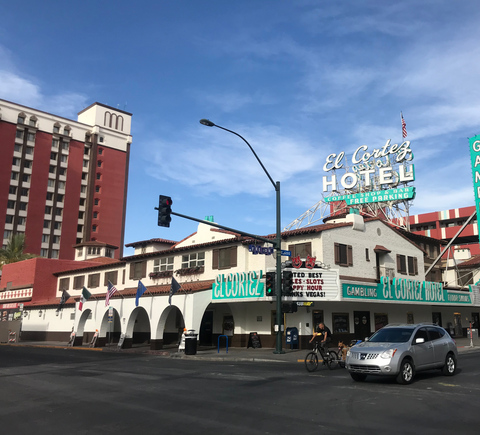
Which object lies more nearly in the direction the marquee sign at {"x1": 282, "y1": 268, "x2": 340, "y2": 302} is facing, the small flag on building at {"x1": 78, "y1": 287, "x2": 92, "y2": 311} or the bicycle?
the bicycle

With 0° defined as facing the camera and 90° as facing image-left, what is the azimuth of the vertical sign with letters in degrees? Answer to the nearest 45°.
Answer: approximately 45°

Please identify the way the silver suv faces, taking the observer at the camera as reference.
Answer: facing the viewer and to the left of the viewer

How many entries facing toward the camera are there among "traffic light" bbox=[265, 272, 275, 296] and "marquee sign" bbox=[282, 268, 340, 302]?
2

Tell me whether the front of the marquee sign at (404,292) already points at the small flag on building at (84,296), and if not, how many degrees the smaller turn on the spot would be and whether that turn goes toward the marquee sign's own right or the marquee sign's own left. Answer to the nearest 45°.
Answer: approximately 135° to the marquee sign's own right

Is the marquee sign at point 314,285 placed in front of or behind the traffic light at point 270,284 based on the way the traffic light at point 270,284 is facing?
behind

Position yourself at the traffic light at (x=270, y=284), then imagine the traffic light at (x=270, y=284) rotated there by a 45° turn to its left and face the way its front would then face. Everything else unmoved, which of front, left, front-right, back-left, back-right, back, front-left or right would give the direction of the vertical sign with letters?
left

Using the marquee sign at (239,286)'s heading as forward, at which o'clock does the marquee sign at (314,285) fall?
the marquee sign at (314,285) is roughly at 8 o'clock from the marquee sign at (239,286).

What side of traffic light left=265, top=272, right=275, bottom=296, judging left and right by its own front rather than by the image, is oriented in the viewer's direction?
front

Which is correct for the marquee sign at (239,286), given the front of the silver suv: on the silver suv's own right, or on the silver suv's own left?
on the silver suv's own right

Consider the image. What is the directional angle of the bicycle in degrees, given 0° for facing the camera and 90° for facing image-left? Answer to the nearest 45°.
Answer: approximately 45°

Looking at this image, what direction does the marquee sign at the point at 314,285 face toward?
toward the camera

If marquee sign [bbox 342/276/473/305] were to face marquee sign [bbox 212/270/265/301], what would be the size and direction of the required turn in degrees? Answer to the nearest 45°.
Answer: approximately 90° to its right

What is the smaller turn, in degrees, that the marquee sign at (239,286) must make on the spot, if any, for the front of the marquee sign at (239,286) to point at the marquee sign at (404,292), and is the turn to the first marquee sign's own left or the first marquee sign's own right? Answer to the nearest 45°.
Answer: approximately 135° to the first marquee sign's own left

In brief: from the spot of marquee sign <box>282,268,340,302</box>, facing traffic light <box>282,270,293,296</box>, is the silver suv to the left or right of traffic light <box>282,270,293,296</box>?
left

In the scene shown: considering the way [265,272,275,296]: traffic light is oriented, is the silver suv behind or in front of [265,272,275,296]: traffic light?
in front
